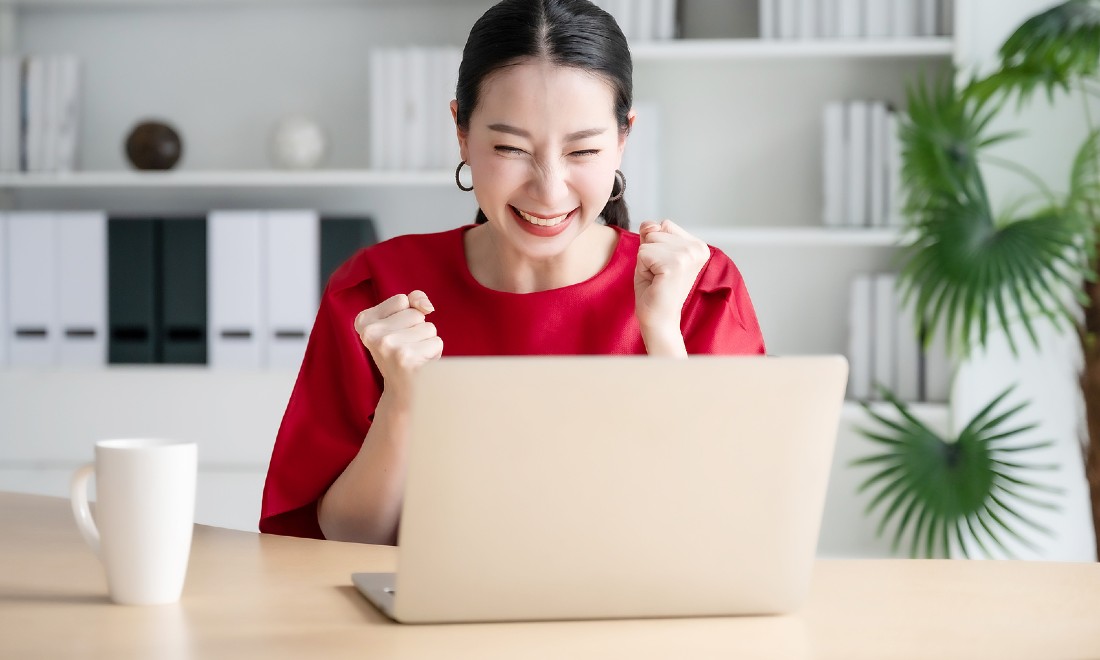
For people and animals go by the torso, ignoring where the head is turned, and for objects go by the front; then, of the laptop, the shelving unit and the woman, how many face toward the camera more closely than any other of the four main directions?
2

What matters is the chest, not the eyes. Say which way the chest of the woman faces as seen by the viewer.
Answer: toward the camera

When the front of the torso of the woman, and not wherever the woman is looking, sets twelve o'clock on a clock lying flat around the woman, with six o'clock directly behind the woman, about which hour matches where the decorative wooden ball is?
The decorative wooden ball is roughly at 5 o'clock from the woman.

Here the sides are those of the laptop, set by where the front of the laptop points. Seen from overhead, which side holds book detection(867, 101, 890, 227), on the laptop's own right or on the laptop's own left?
on the laptop's own right

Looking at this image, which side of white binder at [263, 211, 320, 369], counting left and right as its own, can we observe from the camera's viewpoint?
front

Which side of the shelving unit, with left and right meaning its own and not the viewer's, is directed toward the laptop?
front

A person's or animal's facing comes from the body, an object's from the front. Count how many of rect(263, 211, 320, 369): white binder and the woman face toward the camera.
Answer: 2

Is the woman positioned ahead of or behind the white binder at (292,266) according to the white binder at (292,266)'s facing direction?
ahead

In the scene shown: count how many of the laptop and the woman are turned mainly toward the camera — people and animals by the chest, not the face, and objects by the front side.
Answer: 1

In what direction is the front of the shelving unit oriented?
toward the camera

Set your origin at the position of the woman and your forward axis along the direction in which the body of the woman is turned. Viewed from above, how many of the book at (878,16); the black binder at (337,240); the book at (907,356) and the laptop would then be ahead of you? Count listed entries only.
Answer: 1
